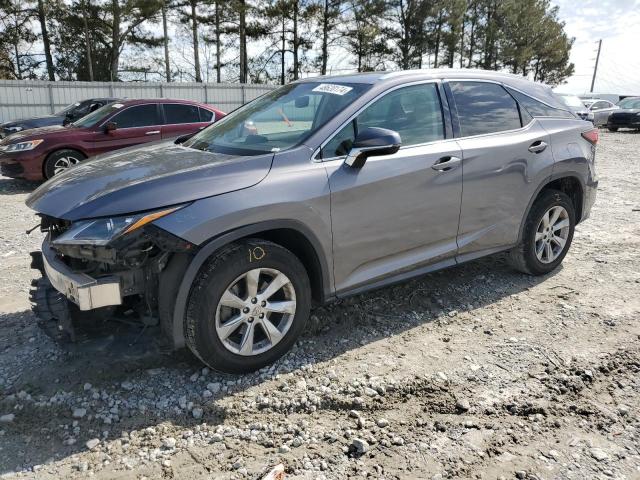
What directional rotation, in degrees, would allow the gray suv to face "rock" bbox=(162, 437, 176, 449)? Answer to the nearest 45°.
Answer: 0° — it already faces it

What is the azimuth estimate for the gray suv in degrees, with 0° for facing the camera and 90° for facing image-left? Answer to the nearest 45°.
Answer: approximately 45°

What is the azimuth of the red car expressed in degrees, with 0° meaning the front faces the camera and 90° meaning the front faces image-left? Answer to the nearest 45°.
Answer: approximately 45°

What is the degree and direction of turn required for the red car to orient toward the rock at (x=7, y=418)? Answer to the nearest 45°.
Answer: approximately 45° to its left

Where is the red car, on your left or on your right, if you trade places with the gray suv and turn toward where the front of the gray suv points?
on your right
